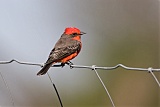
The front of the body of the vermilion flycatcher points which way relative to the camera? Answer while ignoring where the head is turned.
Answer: to the viewer's right
